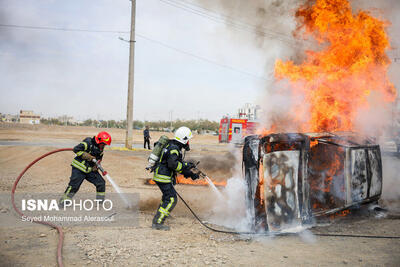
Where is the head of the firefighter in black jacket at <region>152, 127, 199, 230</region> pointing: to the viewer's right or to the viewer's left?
to the viewer's right

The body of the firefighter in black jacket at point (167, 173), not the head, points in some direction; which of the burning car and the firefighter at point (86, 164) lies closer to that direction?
the burning car

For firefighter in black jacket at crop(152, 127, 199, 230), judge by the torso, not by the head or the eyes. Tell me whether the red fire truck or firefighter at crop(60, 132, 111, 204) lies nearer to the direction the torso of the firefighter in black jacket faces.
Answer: the red fire truck

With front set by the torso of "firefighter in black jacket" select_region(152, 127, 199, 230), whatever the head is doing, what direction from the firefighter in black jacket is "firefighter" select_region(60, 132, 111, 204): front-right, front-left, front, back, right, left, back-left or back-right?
back-left

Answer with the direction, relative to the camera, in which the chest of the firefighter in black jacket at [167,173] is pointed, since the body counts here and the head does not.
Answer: to the viewer's right

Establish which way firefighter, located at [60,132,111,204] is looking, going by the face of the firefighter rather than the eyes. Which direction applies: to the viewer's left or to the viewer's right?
to the viewer's right

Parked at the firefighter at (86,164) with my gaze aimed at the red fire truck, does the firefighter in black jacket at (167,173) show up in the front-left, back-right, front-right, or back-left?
back-right
